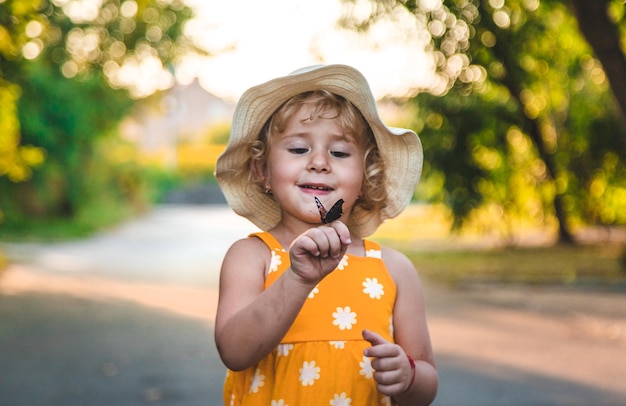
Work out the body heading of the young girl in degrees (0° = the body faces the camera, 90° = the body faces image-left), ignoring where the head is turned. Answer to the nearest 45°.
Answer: approximately 0°

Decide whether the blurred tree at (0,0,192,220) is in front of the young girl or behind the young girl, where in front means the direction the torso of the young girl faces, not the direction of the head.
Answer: behind

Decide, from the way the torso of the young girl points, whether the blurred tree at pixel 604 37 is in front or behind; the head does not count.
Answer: behind

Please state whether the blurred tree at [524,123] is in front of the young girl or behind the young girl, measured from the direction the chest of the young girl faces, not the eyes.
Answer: behind
